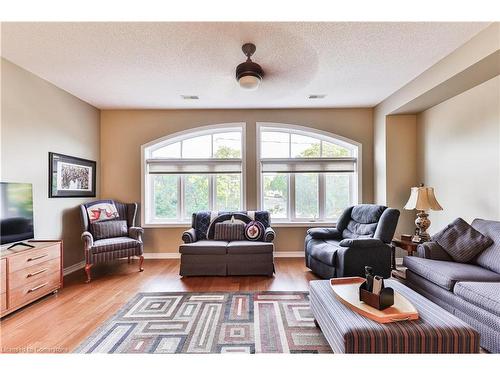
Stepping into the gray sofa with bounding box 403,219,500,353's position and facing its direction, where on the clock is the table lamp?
The table lamp is roughly at 4 o'clock from the gray sofa.

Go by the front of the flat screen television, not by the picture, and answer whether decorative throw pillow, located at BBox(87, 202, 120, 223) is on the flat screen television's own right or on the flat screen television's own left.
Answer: on the flat screen television's own left

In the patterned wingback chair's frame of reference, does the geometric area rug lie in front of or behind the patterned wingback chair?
in front

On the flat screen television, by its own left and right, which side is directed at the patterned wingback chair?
left

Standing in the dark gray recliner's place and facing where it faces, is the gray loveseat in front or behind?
in front

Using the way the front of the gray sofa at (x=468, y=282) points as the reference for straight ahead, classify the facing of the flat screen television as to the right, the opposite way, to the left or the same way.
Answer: the opposite way

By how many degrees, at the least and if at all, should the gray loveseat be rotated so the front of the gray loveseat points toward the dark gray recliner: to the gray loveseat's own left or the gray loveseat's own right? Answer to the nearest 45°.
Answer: approximately 90° to the gray loveseat's own left

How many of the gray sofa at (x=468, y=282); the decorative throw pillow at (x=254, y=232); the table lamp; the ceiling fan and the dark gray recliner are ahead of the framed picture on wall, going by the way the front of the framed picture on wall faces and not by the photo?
5

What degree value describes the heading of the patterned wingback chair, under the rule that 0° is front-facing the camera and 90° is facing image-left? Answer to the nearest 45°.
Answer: approximately 315°

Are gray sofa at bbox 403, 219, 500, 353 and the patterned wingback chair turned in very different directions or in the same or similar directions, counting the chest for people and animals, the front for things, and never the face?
very different directions

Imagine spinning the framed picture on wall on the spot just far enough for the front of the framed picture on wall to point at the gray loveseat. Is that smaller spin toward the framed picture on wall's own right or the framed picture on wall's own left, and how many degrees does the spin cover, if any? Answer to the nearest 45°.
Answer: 0° — it already faces it

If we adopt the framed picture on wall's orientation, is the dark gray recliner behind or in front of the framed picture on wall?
in front

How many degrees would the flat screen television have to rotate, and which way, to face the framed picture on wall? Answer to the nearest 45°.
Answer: approximately 90° to its left

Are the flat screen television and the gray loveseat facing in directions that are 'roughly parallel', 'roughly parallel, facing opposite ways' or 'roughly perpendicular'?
roughly perpendicular

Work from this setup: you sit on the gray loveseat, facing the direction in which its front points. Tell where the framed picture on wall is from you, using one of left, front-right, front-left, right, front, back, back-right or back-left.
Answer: right

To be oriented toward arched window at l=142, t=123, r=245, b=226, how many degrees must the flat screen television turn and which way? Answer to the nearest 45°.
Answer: approximately 45° to its left
